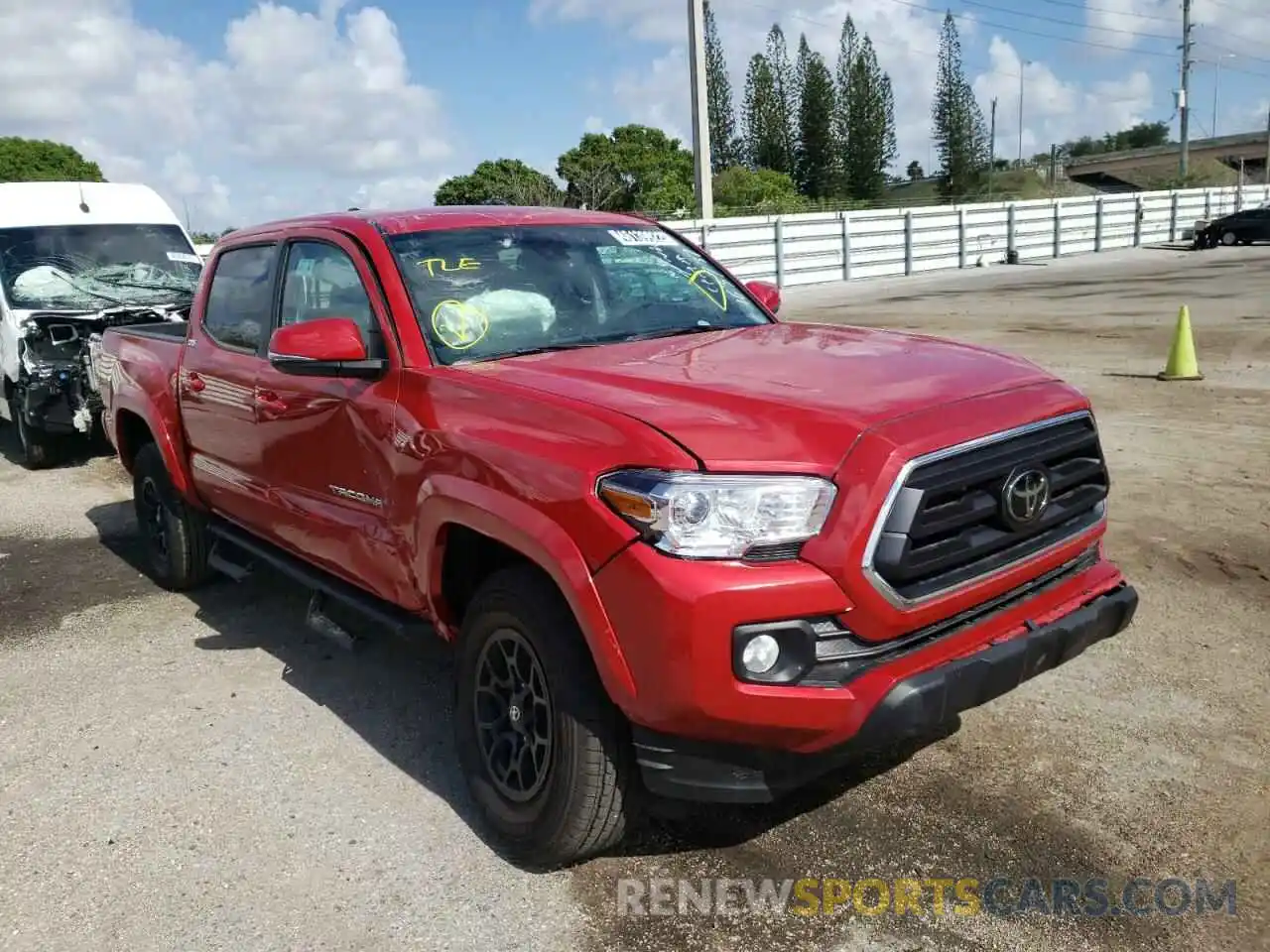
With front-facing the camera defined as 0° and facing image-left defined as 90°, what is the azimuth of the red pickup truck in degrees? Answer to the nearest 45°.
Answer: approximately 315°

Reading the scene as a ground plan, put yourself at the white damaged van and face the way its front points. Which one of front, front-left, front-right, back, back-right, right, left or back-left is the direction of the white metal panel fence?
back-left

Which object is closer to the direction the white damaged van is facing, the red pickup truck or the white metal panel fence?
the red pickup truck

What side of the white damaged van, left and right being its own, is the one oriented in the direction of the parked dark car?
left

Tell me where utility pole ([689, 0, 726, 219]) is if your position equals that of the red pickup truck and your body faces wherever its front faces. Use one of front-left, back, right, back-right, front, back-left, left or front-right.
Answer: back-left

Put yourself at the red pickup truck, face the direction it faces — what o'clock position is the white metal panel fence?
The white metal panel fence is roughly at 8 o'clock from the red pickup truck.

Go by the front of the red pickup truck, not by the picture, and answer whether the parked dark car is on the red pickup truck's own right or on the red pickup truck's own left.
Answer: on the red pickup truck's own left

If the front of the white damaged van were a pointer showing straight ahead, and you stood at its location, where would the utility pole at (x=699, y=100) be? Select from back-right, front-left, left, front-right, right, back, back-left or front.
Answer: back-left
